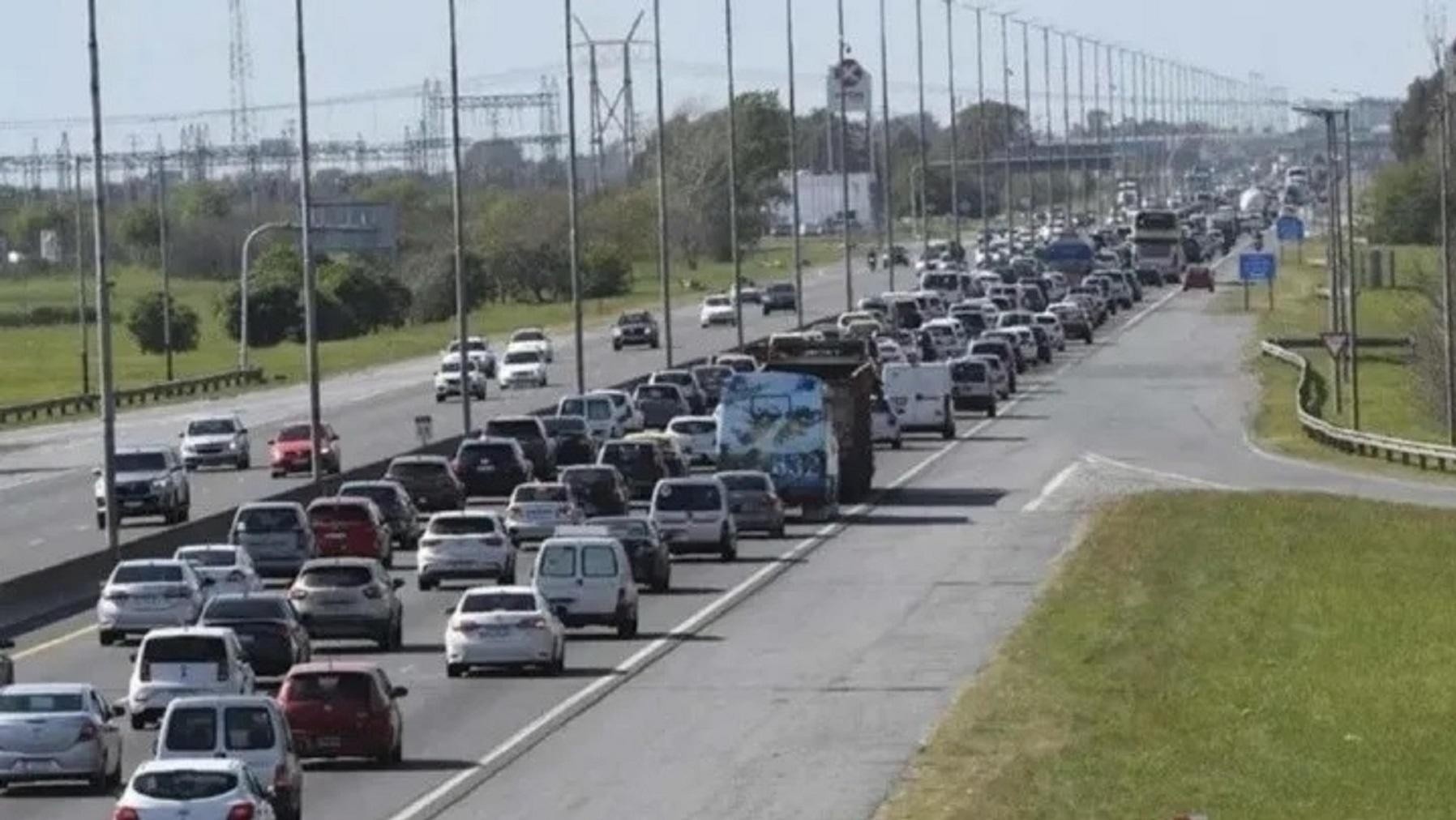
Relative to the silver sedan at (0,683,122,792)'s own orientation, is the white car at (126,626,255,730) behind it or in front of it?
in front

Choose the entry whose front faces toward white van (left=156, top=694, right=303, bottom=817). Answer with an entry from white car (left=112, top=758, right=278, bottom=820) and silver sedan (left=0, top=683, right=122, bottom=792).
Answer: the white car

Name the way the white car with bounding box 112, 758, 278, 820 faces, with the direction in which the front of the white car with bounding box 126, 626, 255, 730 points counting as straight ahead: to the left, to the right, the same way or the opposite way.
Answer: the same way

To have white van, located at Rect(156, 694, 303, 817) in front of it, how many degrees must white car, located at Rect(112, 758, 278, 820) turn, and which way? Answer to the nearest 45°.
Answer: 0° — it already faces it

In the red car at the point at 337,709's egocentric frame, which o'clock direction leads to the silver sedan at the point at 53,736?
The silver sedan is roughly at 8 o'clock from the red car.

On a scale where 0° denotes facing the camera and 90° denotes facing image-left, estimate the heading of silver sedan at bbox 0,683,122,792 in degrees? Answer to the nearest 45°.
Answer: approximately 180°

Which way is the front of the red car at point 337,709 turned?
away from the camera

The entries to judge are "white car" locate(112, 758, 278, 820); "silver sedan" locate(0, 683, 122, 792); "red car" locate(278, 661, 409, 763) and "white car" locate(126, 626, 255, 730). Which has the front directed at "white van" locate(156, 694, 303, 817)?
"white car" locate(112, 758, 278, 820)

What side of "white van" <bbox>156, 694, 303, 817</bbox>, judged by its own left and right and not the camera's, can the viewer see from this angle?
back

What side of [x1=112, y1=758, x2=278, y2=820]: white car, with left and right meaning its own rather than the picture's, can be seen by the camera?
back

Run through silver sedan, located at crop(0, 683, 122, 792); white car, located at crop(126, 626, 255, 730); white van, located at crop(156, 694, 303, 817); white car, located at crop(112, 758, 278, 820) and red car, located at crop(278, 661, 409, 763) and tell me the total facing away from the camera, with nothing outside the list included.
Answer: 5

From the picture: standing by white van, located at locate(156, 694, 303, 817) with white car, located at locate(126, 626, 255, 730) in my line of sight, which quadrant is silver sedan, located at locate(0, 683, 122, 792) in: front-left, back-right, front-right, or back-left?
front-left

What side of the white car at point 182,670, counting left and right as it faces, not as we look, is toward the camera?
back

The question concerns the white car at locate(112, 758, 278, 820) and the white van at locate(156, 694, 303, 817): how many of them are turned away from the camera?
2

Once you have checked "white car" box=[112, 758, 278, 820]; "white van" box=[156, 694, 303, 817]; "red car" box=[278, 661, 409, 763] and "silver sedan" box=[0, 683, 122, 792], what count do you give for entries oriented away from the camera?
4

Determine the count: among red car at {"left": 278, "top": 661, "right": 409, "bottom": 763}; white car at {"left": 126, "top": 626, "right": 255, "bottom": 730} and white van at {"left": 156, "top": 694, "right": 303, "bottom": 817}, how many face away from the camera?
3
